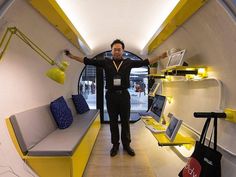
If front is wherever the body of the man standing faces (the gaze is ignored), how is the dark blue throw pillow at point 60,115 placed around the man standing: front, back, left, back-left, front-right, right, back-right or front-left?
right

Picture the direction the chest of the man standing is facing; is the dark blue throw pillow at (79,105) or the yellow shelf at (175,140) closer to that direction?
the yellow shelf

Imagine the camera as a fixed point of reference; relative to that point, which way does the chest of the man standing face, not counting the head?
toward the camera

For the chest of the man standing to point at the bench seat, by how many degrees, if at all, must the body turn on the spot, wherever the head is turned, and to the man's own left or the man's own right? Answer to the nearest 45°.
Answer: approximately 45° to the man's own right

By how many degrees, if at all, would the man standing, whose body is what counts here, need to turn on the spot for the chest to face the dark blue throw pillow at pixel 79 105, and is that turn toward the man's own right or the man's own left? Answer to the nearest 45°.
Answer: approximately 135° to the man's own right
